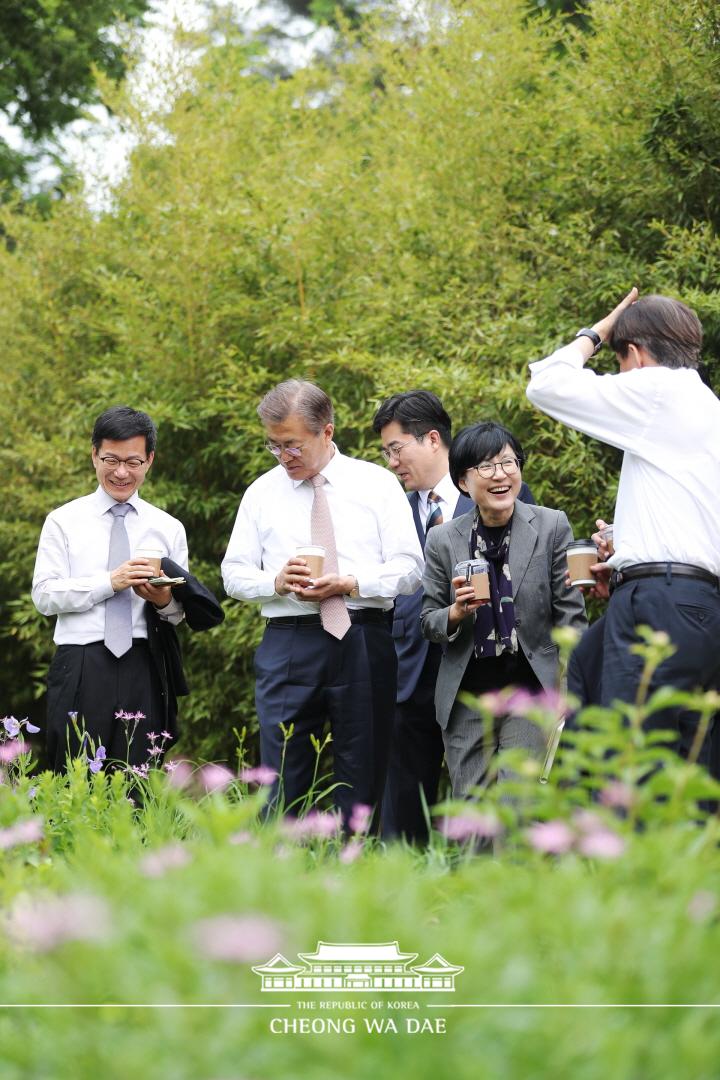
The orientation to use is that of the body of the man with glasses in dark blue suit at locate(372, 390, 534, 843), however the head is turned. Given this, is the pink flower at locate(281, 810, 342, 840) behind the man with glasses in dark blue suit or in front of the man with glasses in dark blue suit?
in front

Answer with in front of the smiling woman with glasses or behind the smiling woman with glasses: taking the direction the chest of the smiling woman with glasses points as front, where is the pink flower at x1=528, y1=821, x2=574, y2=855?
in front

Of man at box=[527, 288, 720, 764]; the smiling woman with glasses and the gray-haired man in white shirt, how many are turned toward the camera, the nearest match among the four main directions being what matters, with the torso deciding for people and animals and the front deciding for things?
2

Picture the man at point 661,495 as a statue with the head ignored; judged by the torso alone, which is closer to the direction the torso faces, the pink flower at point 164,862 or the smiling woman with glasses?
the smiling woman with glasses

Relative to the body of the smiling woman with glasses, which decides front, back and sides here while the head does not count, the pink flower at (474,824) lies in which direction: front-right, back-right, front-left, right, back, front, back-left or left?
front

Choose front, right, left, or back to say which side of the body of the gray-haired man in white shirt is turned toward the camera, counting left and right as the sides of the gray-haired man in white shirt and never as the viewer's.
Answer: front

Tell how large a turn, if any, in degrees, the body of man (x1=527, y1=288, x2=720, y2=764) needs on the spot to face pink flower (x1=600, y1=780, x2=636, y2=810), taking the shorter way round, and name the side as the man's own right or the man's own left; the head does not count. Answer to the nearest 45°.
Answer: approximately 135° to the man's own left

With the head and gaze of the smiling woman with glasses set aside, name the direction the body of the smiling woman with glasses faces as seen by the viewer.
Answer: toward the camera

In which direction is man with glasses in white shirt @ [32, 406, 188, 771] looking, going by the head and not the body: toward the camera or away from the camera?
toward the camera

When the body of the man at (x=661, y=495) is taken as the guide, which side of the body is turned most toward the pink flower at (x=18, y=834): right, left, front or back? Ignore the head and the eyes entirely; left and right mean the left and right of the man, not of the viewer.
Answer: left

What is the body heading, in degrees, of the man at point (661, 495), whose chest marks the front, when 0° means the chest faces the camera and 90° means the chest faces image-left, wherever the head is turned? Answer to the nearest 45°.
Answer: approximately 135°

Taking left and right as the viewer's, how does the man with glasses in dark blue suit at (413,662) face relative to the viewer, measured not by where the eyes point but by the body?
facing the viewer and to the left of the viewer

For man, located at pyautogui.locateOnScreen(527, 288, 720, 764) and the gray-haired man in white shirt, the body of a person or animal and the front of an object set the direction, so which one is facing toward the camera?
the gray-haired man in white shirt
